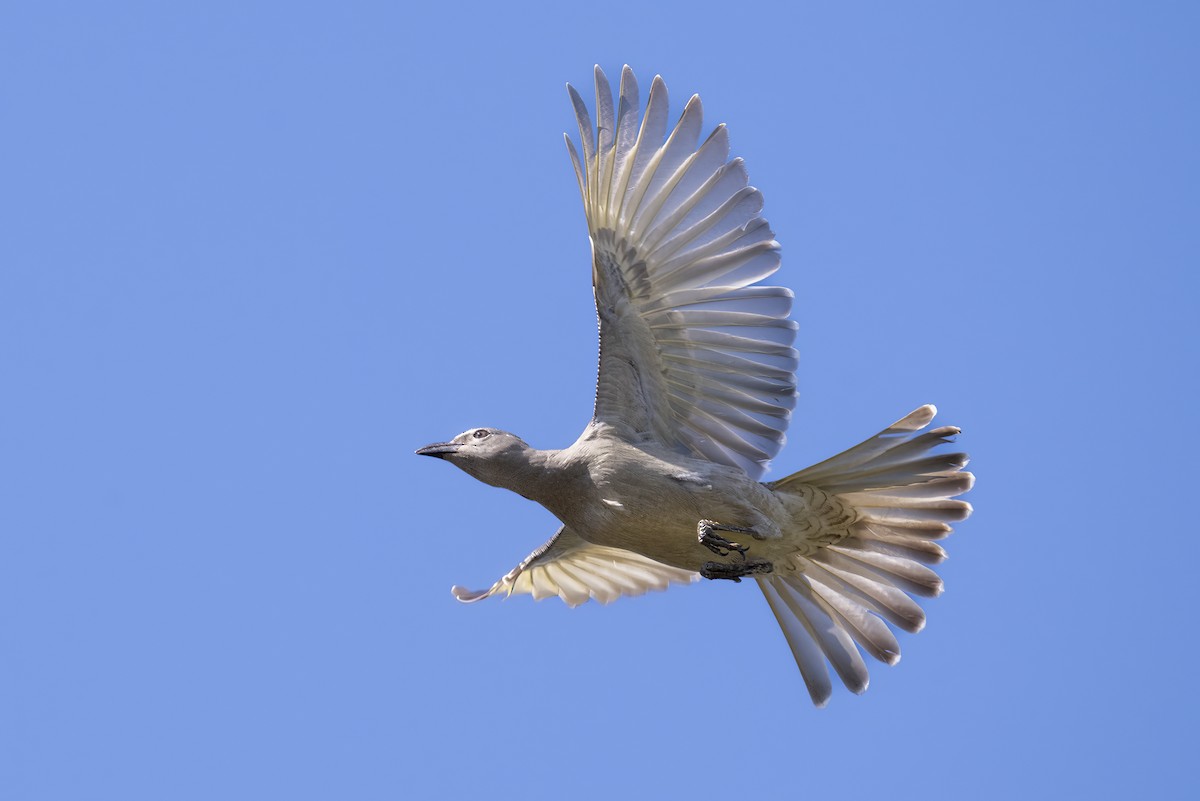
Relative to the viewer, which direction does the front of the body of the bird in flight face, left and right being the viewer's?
facing to the left of the viewer
